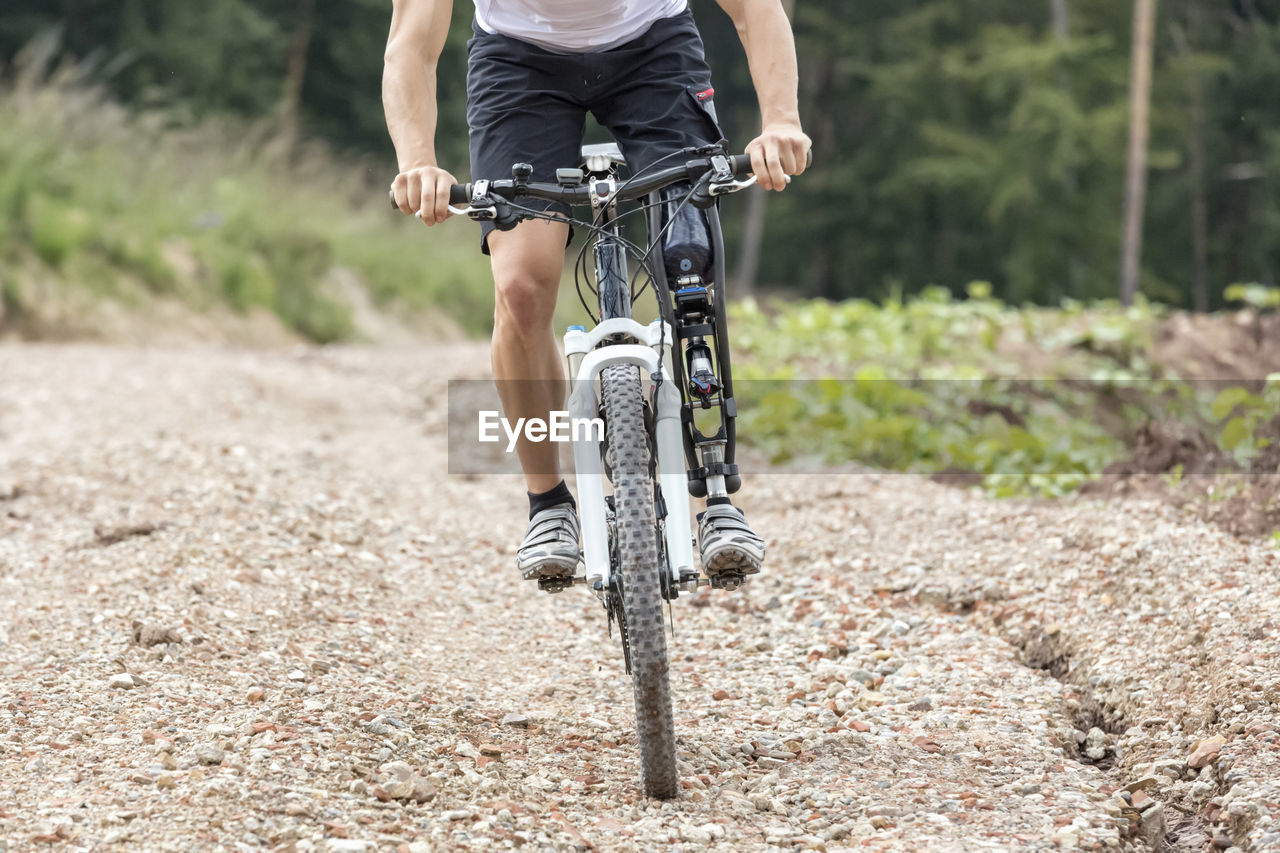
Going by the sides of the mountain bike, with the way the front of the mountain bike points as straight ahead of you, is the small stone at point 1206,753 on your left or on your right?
on your left

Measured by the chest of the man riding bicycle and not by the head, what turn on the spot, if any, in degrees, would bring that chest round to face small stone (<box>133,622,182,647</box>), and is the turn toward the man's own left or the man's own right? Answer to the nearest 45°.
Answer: approximately 135° to the man's own right

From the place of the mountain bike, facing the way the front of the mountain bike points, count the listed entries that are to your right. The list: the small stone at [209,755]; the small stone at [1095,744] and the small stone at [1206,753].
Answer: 1

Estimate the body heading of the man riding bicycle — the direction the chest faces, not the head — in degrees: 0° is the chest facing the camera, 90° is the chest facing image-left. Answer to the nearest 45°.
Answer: approximately 0°

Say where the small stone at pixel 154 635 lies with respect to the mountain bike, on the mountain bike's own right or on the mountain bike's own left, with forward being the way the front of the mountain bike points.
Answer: on the mountain bike's own right

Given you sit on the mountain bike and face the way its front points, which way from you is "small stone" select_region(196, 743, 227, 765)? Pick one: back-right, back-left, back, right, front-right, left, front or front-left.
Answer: right

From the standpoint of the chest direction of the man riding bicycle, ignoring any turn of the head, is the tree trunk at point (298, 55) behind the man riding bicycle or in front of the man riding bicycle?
behind

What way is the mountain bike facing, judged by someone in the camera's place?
facing the viewer

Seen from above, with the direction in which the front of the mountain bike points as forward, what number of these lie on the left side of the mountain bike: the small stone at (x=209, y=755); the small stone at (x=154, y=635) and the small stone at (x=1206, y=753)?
1
